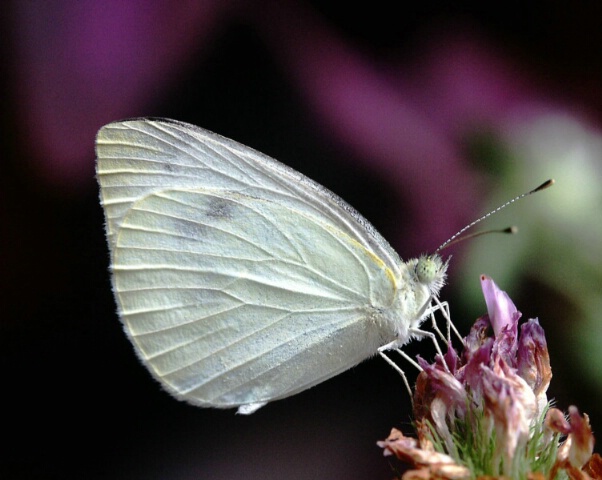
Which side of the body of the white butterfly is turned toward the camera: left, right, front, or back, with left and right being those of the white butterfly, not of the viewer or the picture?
right
